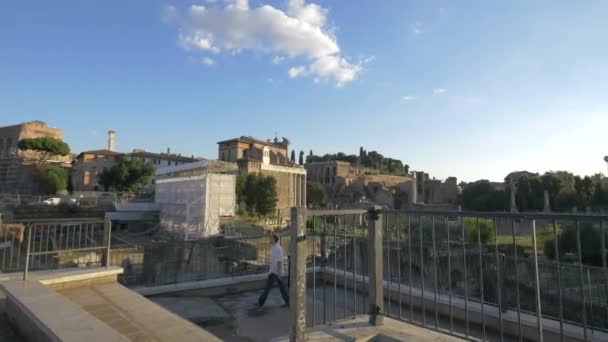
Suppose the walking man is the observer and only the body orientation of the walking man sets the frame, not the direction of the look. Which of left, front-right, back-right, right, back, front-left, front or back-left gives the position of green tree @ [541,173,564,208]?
back-right

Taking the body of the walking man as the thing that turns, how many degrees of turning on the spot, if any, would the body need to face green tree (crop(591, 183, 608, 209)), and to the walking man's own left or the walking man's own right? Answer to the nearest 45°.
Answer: approximately 135° to the walking man's own right

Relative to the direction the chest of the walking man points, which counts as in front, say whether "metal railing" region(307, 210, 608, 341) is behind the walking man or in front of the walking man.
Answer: behind

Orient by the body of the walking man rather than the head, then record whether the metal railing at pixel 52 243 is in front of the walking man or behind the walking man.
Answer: in front

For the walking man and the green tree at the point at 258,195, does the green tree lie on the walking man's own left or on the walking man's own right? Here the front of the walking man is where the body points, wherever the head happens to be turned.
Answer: on the walking man's own right

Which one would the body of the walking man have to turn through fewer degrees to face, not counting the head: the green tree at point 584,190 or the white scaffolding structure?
the white scaffolding structure

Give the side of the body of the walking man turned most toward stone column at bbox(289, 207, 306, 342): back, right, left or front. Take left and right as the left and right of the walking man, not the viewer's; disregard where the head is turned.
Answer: left

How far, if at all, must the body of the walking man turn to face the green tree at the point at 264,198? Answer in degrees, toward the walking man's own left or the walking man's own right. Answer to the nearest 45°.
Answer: approximately 90° to the walking man's own right

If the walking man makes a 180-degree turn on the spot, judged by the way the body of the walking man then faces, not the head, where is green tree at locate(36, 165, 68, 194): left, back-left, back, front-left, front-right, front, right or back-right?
back-left

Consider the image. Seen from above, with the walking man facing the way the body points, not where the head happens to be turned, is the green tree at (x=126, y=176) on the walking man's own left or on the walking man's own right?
on the walking man's own right

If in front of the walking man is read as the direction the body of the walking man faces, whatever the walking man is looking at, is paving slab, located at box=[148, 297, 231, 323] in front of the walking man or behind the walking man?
in front

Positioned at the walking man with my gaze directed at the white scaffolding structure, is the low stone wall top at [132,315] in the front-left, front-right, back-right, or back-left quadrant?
back-left

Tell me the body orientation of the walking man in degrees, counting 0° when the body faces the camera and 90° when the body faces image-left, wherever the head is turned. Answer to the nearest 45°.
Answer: approximately 90°
